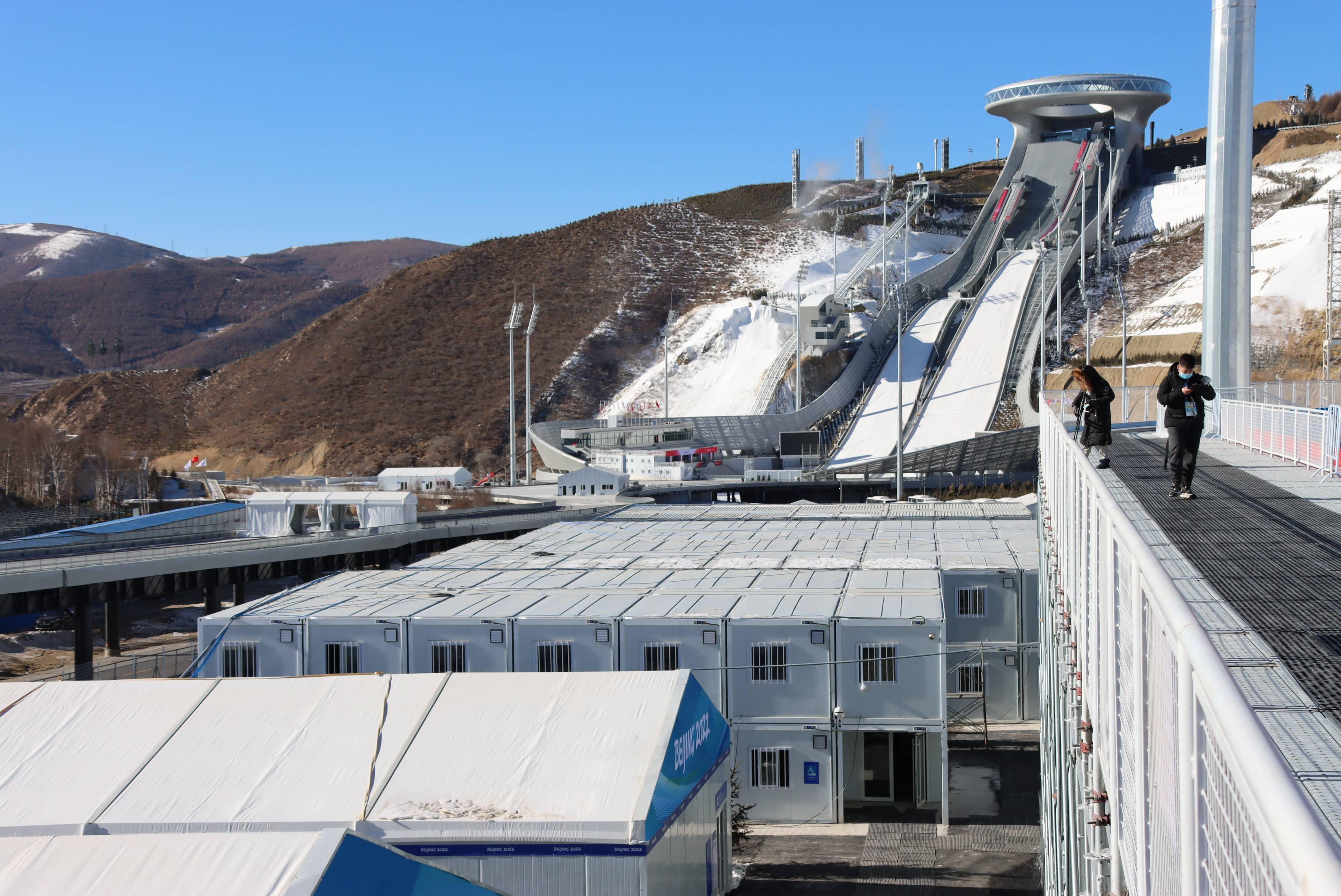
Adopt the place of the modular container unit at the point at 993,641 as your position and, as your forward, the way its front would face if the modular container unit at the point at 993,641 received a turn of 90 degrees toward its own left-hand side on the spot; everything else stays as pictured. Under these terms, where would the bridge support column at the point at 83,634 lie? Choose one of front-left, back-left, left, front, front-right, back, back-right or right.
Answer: back

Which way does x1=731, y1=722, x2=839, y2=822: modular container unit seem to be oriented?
toward the camera

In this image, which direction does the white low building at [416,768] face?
to the viewer's right

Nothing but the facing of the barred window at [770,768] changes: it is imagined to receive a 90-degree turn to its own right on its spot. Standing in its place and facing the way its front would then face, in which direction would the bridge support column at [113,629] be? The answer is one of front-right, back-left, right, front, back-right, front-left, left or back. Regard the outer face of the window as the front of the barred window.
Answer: front-right

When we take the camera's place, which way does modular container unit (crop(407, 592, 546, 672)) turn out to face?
facing the viewer

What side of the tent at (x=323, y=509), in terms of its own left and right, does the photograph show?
front

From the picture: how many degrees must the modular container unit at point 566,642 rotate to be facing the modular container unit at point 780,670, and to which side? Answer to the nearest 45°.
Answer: approximately 90° to its left
